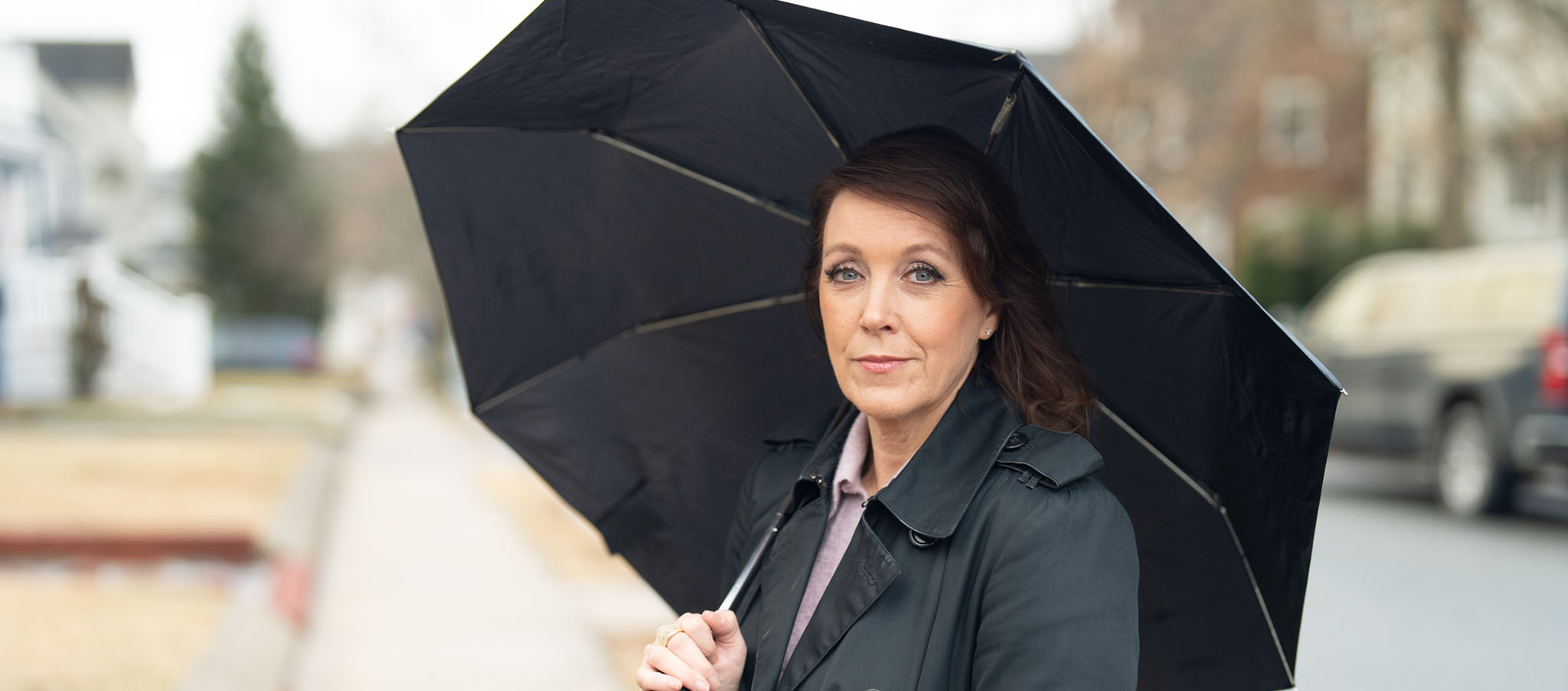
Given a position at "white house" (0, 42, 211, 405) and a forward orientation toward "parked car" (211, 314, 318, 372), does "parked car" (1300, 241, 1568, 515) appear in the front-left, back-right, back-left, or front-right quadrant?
back-right

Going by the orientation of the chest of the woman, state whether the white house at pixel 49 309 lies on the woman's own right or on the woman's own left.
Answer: on the woman's own right

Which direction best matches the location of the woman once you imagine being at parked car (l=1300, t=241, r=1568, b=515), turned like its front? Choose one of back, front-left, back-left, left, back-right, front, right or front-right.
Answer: back-left

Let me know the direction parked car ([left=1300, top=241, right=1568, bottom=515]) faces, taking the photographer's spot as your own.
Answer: facing away from the viewer and to the left of the viewer

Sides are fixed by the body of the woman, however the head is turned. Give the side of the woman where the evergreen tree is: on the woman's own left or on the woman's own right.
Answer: on the woman's own right

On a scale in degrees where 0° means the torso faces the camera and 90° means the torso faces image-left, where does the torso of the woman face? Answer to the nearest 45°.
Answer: approximately 45°

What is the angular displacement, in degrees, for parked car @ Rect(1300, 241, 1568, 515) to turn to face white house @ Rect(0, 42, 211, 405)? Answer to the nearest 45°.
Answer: approximately 45° to its left
